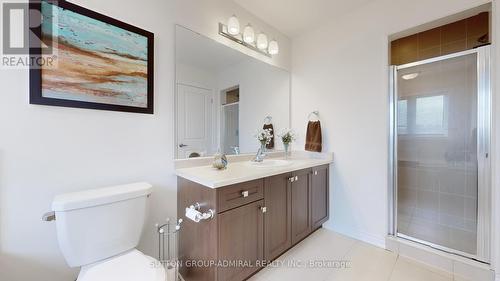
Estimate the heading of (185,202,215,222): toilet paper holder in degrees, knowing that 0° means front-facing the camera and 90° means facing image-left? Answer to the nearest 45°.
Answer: approximately 45°

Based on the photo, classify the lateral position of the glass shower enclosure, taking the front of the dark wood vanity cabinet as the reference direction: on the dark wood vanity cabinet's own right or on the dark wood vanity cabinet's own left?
on the dark wood vanity cabinet's own left

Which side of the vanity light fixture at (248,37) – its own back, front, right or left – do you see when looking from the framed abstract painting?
right

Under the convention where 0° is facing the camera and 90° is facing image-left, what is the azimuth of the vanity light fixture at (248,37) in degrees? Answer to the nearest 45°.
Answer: approximately 315°

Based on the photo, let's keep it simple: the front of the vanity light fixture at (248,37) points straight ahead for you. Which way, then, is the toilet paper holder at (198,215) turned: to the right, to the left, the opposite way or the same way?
to the right
